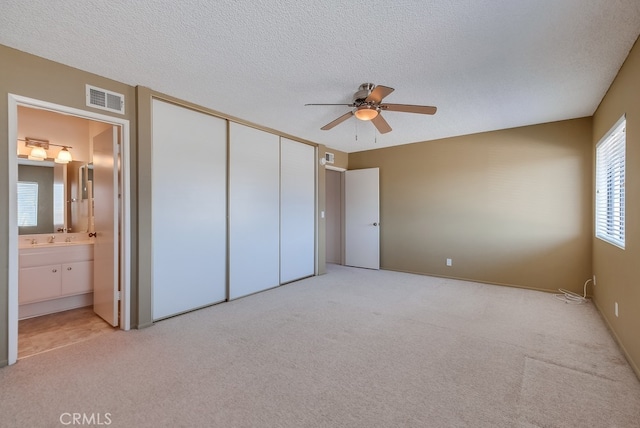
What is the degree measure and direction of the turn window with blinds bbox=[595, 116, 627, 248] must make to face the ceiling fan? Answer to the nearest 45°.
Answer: approximately 45° to its left

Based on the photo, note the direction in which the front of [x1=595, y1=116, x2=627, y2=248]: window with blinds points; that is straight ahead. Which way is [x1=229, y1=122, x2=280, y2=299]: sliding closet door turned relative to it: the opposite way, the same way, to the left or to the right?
the opposite way

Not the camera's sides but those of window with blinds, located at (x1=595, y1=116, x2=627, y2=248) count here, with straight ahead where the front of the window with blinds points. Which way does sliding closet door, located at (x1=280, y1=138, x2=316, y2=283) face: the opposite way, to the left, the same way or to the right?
the opposite way

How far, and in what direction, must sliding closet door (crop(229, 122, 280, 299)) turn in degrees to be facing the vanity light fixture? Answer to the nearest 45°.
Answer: approximately 135° to its right

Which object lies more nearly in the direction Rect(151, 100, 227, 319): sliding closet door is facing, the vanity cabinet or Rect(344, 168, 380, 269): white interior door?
the white interior door

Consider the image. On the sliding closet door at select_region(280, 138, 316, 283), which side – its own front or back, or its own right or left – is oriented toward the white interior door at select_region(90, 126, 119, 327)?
right

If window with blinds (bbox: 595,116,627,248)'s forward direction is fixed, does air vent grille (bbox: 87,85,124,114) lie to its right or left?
on its left

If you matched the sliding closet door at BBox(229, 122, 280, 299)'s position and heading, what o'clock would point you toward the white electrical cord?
The white electrical cord is roughly at 11 o'clock from the sliding closet door.

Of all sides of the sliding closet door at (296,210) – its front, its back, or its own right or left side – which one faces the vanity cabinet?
right

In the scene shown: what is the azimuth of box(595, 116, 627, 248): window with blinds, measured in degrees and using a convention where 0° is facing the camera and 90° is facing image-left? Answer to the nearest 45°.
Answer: approximately 90°
